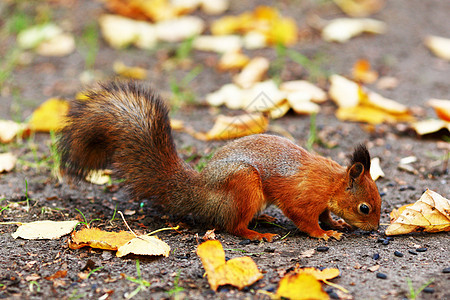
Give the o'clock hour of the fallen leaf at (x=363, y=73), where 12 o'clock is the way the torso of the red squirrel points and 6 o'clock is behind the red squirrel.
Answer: The fallen leaf is roughly at 10 o'clock from the red squirrel.

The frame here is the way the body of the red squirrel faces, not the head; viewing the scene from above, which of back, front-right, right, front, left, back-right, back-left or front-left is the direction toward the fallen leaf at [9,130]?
back-left

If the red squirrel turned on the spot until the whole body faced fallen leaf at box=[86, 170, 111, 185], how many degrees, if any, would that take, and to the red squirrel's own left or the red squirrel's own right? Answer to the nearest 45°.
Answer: approximately 135° to the red squirrel's own left

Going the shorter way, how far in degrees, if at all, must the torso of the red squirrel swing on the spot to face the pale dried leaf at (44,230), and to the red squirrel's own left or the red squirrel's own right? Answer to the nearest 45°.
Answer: approximately 180°

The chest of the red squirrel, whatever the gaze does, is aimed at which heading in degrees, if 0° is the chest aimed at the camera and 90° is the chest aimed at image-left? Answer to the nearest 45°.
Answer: approximately 270°

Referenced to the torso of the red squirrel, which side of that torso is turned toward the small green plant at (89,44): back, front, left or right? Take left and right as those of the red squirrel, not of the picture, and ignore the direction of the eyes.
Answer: left

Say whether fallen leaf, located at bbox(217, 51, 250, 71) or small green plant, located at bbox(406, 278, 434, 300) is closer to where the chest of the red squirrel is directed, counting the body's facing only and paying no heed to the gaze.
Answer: the small green plant
